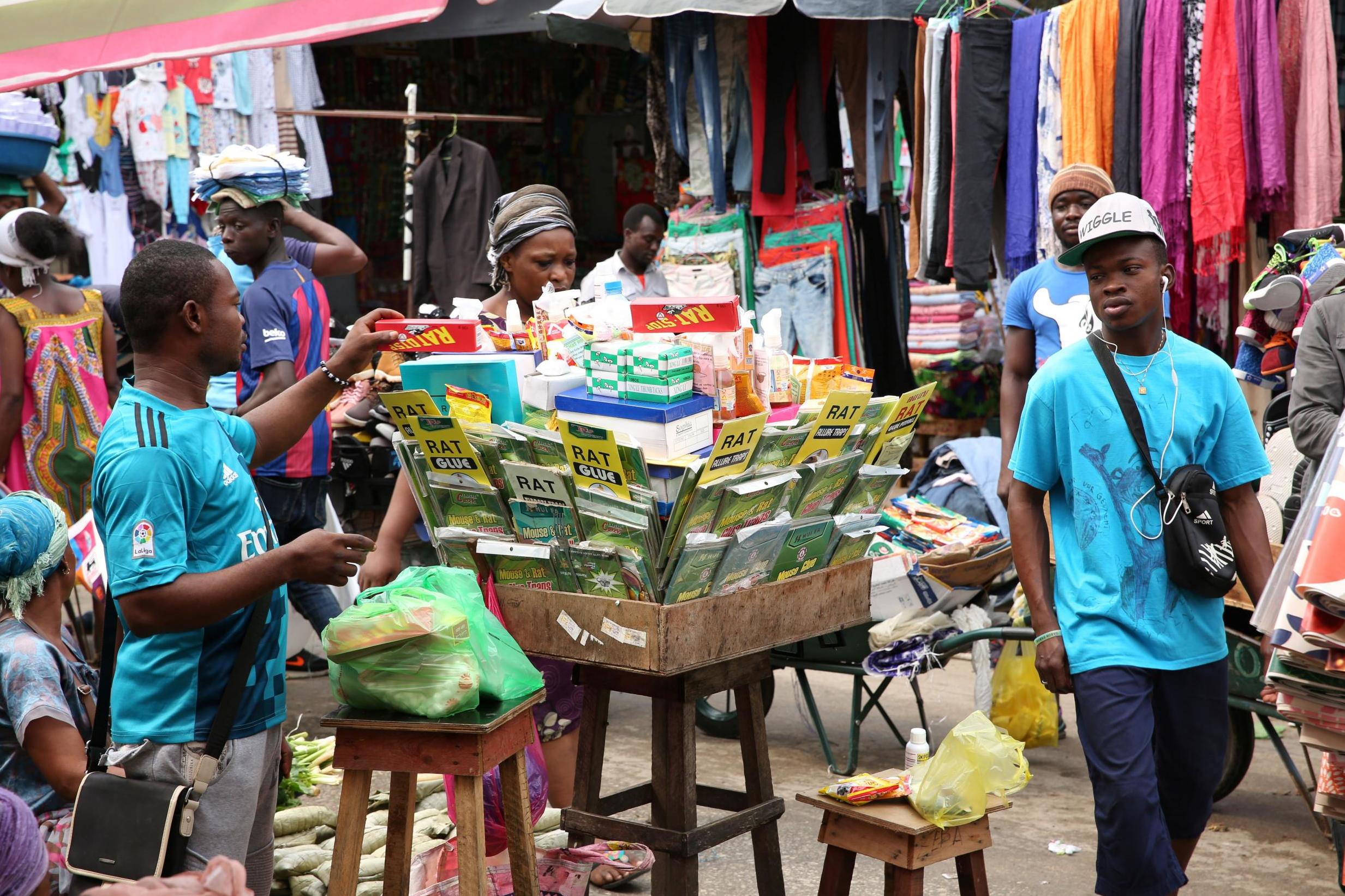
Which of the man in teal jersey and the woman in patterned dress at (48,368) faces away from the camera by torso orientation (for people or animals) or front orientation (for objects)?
the woman in patterned dress

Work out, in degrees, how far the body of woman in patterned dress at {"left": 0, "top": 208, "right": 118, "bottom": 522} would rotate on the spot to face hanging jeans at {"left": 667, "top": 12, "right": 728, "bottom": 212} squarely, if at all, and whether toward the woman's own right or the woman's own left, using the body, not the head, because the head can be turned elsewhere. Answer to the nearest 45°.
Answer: approximately 90° to the woman's own right

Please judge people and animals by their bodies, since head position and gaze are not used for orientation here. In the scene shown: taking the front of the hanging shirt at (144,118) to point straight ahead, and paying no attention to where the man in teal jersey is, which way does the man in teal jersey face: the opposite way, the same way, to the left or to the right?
to the left

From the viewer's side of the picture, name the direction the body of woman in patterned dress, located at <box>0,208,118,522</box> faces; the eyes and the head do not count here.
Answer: away from the camera

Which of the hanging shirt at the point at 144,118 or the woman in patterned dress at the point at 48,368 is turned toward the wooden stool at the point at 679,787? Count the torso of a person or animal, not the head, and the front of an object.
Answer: the hanging shirt

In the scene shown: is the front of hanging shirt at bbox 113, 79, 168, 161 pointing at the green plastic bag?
yes

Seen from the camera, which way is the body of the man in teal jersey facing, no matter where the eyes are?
to the viewer's right

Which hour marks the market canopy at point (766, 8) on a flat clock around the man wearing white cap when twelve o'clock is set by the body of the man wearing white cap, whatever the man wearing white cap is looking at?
The market canopy is roughly at 5 o'clock from the man wearing white cap.

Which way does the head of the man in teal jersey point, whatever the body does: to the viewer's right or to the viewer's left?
to the viewer's right

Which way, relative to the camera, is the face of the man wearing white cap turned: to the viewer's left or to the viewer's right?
to the viewer's left

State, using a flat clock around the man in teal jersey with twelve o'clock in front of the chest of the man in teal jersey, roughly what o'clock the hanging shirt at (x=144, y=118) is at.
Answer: The hanging shirt is roughly at 9 o'clock from the man in teal jersey.
